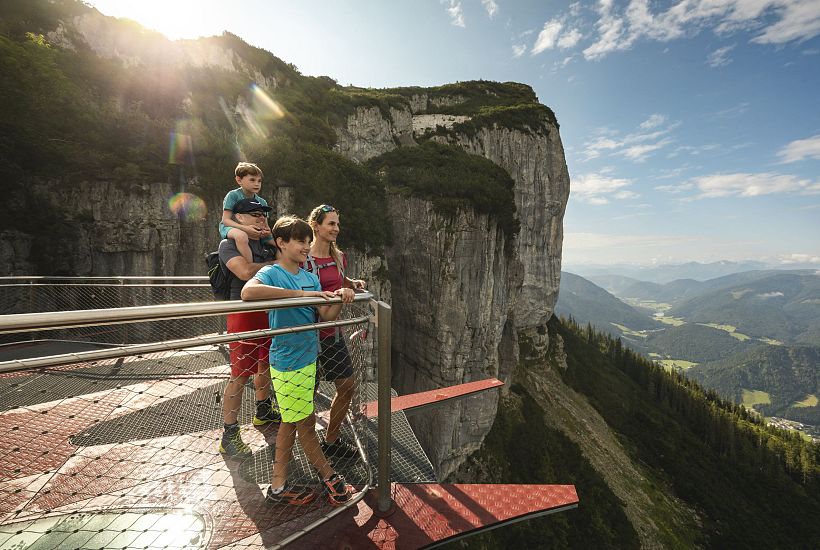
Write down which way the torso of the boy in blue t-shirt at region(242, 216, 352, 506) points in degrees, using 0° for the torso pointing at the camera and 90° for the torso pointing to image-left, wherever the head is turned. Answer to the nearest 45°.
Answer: approximately 315°

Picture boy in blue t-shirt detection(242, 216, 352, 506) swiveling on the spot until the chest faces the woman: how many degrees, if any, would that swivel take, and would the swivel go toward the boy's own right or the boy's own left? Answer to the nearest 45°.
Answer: approximately 90° to the boy's own left

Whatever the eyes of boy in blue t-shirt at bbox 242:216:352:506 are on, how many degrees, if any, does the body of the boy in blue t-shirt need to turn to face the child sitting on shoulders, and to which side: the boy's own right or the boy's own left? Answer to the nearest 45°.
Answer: approximately 180°

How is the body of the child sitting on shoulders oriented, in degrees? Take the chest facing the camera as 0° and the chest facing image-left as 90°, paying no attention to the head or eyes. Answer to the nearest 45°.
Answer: approximately 315°

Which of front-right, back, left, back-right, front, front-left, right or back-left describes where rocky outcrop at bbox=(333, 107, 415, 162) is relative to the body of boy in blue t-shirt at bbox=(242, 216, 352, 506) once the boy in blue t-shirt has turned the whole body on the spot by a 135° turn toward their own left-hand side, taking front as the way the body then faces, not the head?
front

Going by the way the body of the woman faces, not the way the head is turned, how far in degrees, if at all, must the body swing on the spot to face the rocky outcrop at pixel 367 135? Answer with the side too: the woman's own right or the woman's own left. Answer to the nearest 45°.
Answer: approximately 135° to the woman's own left
